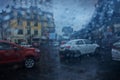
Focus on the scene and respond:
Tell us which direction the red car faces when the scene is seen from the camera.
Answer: facing to the right of the viewer

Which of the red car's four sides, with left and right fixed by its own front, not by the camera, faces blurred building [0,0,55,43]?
left

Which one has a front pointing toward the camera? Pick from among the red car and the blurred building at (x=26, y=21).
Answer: the blurred building

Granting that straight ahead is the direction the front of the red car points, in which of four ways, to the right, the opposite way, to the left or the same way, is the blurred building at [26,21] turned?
to the right

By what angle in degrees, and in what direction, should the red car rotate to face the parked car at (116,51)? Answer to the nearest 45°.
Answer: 0° — it already faces it

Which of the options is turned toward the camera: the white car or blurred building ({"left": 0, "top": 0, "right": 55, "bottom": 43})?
the blurred building

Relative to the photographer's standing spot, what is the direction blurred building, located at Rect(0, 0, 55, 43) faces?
facing the viewer

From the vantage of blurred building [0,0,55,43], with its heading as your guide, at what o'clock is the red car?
The red car is roughly at 12 o'clock from the blurred building.

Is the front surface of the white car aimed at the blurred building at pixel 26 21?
no

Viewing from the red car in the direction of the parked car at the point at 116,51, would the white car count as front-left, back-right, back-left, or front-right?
front-left
